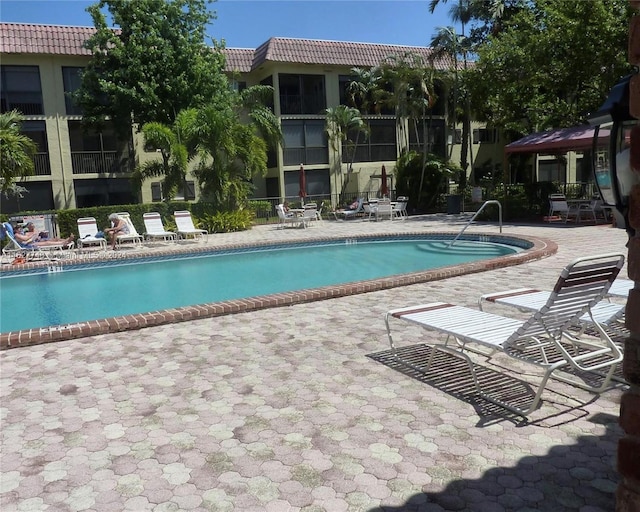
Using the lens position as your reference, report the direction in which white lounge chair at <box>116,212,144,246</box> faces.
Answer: facing the viewer and to the right of the viewer

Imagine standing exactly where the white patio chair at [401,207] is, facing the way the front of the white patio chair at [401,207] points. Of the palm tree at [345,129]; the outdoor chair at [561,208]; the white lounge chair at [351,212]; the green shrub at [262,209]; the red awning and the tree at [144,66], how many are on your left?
2

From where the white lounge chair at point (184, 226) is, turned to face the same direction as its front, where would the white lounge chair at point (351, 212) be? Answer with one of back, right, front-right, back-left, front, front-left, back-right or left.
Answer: left

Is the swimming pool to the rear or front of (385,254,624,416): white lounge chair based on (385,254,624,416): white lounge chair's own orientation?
to the front

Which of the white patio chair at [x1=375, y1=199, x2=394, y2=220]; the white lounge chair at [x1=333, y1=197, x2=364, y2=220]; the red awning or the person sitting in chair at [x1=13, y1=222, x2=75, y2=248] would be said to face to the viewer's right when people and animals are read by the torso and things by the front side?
the person sitting in chair

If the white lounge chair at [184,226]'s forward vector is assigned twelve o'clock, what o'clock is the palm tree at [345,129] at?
The palm tree is roughly at 9 o'clock from the white lounge chair.

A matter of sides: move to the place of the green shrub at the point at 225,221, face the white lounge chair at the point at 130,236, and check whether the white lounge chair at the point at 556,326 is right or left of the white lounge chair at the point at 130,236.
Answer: left

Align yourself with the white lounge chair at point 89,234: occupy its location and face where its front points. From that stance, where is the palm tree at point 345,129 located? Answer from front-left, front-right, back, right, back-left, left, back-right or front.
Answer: left

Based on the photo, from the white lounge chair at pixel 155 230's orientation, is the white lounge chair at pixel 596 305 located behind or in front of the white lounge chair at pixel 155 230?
in front

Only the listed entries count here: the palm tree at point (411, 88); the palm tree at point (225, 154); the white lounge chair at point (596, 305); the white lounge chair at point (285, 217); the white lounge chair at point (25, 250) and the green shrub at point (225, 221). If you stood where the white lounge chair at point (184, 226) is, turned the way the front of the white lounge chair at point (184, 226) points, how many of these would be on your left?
4

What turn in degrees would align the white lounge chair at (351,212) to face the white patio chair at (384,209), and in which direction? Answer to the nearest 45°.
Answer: approximately 135° to its left
